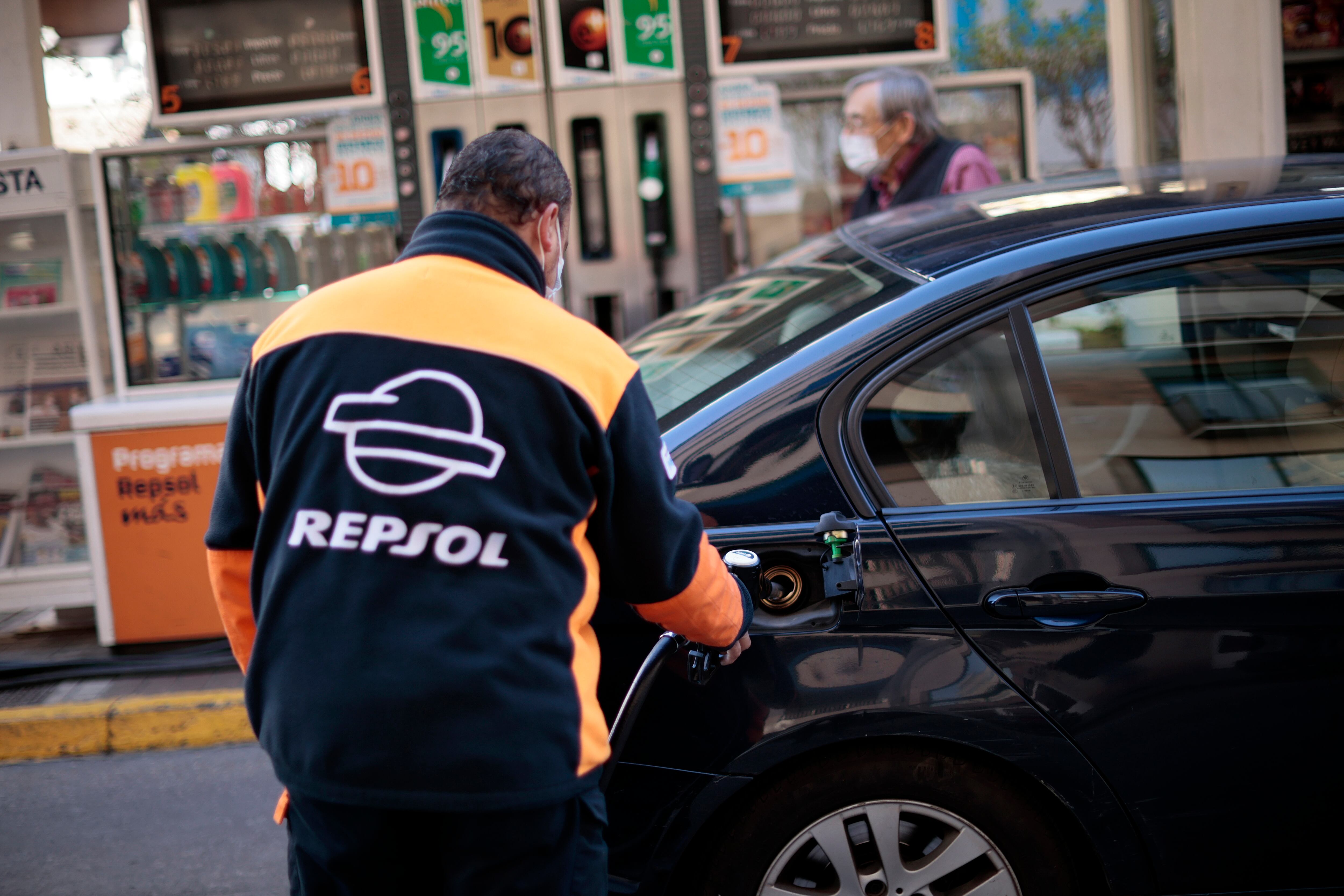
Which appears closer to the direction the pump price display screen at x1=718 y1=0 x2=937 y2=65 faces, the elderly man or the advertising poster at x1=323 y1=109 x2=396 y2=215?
the elderly man

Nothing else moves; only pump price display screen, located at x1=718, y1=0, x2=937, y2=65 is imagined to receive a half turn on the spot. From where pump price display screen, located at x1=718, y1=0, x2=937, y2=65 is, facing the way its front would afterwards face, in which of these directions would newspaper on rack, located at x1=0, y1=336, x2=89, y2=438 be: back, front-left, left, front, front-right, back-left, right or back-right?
left

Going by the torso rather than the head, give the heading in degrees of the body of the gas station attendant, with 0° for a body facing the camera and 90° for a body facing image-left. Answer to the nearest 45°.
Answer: approximately 225°

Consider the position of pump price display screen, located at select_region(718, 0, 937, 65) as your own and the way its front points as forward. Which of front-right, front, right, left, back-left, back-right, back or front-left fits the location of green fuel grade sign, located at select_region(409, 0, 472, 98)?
right

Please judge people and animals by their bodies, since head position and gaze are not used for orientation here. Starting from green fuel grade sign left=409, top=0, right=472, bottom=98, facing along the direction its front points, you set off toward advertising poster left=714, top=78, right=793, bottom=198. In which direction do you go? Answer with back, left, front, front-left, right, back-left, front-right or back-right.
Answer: left

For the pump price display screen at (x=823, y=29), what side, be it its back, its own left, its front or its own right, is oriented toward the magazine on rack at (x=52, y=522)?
right

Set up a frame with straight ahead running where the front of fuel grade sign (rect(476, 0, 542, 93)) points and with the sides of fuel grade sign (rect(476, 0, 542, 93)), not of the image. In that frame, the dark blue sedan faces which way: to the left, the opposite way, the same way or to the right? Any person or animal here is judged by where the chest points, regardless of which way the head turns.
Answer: to the left

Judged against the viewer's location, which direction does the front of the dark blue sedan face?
facing to the right of the viewer

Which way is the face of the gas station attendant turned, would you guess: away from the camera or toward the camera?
away from the camera
